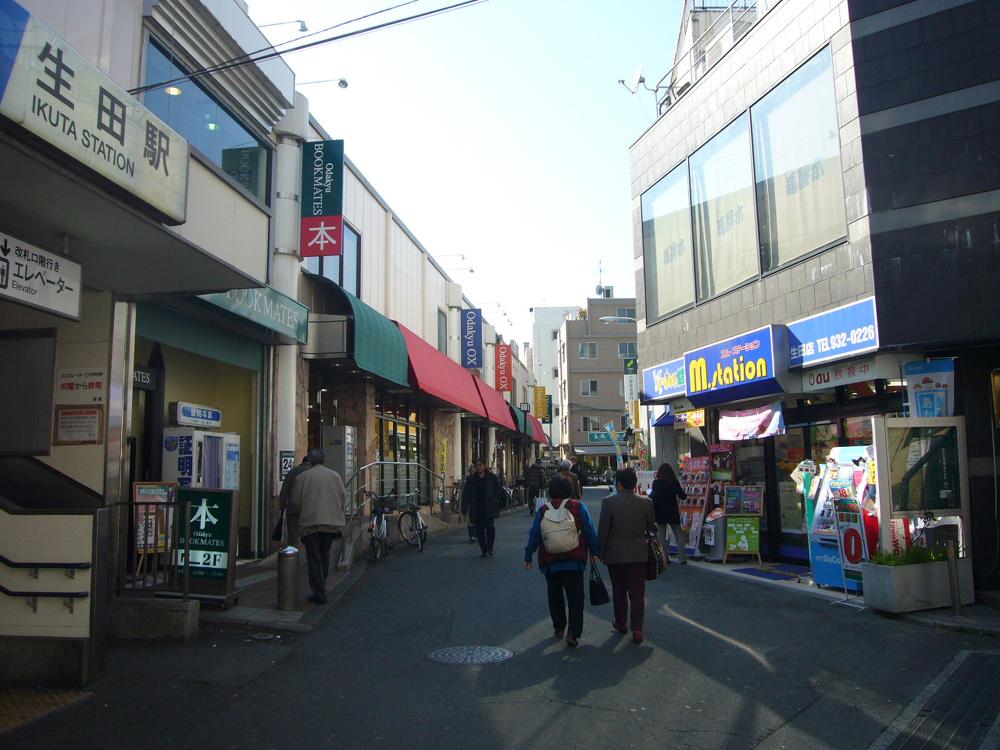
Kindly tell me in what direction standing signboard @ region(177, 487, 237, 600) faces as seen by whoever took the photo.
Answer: facing the viewer

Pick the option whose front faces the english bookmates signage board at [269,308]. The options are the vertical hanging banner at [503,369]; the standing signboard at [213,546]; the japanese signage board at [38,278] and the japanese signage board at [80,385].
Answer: the vertical hanging banner

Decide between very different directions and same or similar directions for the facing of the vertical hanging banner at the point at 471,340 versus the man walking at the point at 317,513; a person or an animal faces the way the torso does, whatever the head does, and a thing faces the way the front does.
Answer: very different directions

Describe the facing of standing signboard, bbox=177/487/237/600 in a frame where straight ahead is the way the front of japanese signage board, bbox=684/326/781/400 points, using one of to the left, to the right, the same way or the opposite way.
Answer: to the left

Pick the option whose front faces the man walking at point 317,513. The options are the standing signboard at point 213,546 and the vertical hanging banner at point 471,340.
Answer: the vertical hanging banner

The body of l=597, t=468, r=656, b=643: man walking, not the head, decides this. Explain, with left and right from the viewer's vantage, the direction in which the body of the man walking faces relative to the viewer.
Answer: facing away from the viewer

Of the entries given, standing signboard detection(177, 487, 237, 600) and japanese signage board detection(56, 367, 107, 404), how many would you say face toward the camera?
2

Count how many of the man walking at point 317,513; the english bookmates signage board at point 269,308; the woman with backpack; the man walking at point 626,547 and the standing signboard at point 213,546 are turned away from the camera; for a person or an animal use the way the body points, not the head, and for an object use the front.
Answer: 3

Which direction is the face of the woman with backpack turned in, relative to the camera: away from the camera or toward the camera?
away from the camera

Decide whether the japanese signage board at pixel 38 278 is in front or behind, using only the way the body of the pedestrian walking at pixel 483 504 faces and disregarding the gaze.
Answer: in front

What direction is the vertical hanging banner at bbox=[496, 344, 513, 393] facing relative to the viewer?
toward the camera

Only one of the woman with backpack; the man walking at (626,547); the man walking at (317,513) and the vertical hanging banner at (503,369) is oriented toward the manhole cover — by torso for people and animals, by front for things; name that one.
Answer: the vertical hanging banner

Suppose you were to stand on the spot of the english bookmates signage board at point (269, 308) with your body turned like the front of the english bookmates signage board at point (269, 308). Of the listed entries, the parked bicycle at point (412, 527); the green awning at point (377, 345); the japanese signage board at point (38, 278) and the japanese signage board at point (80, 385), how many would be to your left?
2

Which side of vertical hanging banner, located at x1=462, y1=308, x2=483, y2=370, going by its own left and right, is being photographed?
front

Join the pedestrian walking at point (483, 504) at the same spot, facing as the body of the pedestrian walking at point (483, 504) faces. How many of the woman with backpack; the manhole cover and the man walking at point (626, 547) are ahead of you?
3

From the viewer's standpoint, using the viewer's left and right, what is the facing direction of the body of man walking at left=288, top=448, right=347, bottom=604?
facing away from the viewer

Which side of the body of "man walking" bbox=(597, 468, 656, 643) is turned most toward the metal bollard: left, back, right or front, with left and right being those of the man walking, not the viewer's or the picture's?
left
